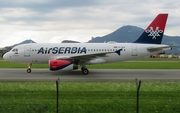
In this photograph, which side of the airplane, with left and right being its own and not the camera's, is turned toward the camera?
left

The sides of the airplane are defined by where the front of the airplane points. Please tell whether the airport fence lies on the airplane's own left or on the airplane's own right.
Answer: on the airplane's own left
